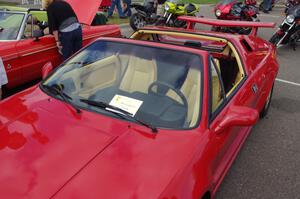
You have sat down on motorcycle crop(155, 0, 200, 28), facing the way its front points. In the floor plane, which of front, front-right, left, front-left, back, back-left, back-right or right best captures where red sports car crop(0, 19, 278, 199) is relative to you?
front-left

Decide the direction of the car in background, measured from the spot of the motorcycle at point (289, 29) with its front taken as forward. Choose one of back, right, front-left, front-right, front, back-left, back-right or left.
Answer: front

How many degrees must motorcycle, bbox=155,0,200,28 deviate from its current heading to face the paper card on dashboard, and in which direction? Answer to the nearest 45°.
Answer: approximately 45° to its left

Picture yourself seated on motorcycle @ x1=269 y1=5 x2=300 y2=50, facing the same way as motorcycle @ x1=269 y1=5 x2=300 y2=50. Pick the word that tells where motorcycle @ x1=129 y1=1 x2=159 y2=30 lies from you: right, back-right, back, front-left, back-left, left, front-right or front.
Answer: front-right

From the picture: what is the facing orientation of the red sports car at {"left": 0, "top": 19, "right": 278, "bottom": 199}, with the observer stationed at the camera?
facing the viewer and to the left of the viewer

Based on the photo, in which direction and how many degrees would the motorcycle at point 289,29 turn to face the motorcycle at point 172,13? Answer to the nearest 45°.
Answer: approximately 45° to its right

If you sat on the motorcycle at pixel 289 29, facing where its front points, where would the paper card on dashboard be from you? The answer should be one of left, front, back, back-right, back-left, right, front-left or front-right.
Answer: front-left

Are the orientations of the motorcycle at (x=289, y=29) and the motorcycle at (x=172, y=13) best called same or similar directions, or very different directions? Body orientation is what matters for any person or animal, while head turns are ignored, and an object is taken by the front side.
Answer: same or similar directions

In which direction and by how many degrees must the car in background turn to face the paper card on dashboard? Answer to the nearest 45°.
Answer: approximately 45° to its left

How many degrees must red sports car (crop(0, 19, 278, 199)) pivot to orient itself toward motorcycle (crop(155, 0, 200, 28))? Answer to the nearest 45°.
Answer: approximately 135° to its right

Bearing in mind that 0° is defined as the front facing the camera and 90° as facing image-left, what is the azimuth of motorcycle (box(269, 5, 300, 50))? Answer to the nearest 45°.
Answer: approximately 45°

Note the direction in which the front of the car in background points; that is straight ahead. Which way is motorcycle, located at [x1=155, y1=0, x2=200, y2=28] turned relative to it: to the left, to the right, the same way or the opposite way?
the same way
